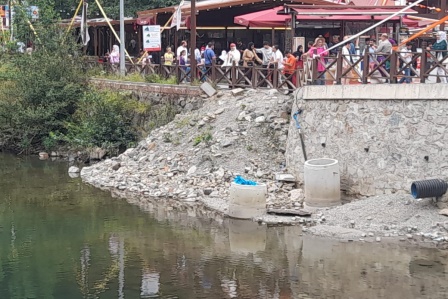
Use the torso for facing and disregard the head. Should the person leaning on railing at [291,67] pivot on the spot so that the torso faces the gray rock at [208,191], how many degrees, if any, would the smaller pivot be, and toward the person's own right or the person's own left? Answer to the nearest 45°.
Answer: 0° — they already face it

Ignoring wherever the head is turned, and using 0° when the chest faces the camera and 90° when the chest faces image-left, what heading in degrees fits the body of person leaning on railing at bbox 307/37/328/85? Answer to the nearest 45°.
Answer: approximately 0°

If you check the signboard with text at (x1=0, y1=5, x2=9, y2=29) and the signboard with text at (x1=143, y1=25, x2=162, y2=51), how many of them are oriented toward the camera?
2

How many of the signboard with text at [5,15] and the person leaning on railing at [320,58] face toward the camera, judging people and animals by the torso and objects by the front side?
2

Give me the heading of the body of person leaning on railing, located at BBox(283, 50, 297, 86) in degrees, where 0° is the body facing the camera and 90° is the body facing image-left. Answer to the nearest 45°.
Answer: approximately 45°

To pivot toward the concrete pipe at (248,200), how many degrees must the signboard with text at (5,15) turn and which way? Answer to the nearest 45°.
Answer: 0° — it already faces it

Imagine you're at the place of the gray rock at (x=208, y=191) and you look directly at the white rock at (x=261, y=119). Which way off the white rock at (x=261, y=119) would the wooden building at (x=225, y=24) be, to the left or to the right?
left

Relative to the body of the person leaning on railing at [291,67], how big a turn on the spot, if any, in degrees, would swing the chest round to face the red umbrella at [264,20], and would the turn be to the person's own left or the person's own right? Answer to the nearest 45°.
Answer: approximately 135° to the person's own right
